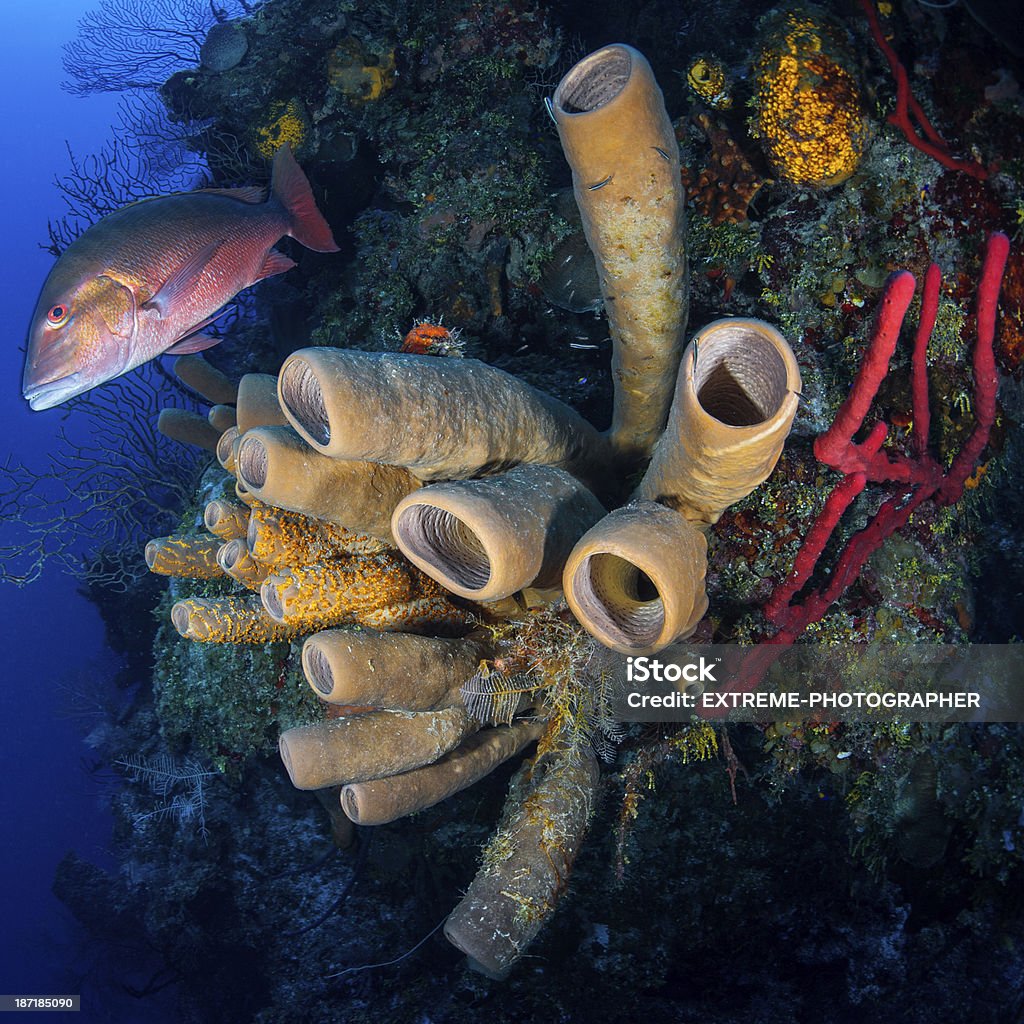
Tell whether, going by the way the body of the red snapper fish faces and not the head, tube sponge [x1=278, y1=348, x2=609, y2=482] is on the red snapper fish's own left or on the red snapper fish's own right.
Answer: on the red snapper fish's own left

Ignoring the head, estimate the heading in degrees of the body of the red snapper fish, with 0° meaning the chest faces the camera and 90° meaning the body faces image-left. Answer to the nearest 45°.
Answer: approximately 90°

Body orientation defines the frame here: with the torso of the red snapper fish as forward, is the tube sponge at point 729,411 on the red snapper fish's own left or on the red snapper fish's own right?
on the red snapper fish's own left

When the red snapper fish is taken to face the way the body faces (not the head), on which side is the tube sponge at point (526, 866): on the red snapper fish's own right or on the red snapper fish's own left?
on the red snapper fish's own left
